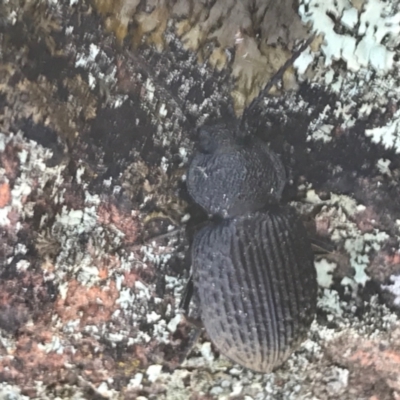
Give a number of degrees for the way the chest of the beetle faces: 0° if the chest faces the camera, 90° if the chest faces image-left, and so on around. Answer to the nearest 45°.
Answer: approximately 180°
